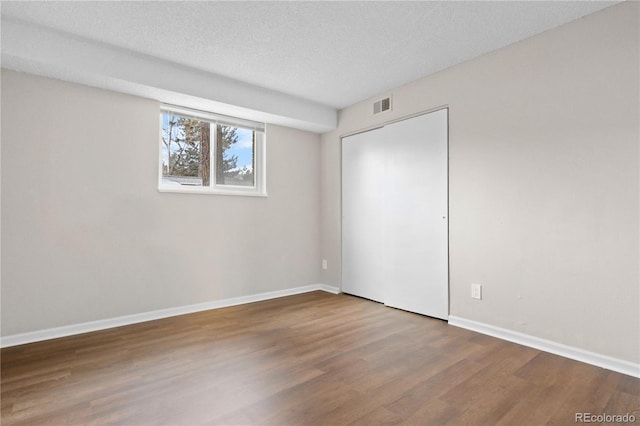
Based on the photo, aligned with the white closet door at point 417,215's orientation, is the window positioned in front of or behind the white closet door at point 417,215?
in front

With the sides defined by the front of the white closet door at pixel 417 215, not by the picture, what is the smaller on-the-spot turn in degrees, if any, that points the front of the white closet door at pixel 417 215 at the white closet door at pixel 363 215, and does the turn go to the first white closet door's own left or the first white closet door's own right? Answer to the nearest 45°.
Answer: approximately 90° to the first white closet door's own right

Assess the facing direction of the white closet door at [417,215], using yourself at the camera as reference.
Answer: facing the viewer and to the left of the viewer

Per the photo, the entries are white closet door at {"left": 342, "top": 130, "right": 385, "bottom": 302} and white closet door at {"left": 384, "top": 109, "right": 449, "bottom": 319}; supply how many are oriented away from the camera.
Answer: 0

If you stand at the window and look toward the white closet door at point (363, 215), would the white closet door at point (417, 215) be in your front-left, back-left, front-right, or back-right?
front-right

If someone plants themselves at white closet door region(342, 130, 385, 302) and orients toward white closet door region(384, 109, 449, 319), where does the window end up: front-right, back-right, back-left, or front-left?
back-right

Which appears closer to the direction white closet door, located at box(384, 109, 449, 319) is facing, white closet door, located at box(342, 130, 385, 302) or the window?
the window

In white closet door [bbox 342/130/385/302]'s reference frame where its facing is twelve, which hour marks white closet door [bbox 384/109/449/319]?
white closet door [bbox 384/109/449/319] is roughly at 9 o'clock from white closet door [bbox 342/130/385/302].

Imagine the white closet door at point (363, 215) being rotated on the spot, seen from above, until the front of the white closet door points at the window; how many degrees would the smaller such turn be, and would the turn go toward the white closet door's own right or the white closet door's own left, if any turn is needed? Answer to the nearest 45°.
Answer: approximately 45° to the white closet door's own right

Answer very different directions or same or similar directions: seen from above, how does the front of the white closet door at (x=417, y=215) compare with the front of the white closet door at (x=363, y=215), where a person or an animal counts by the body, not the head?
same or similar directions
